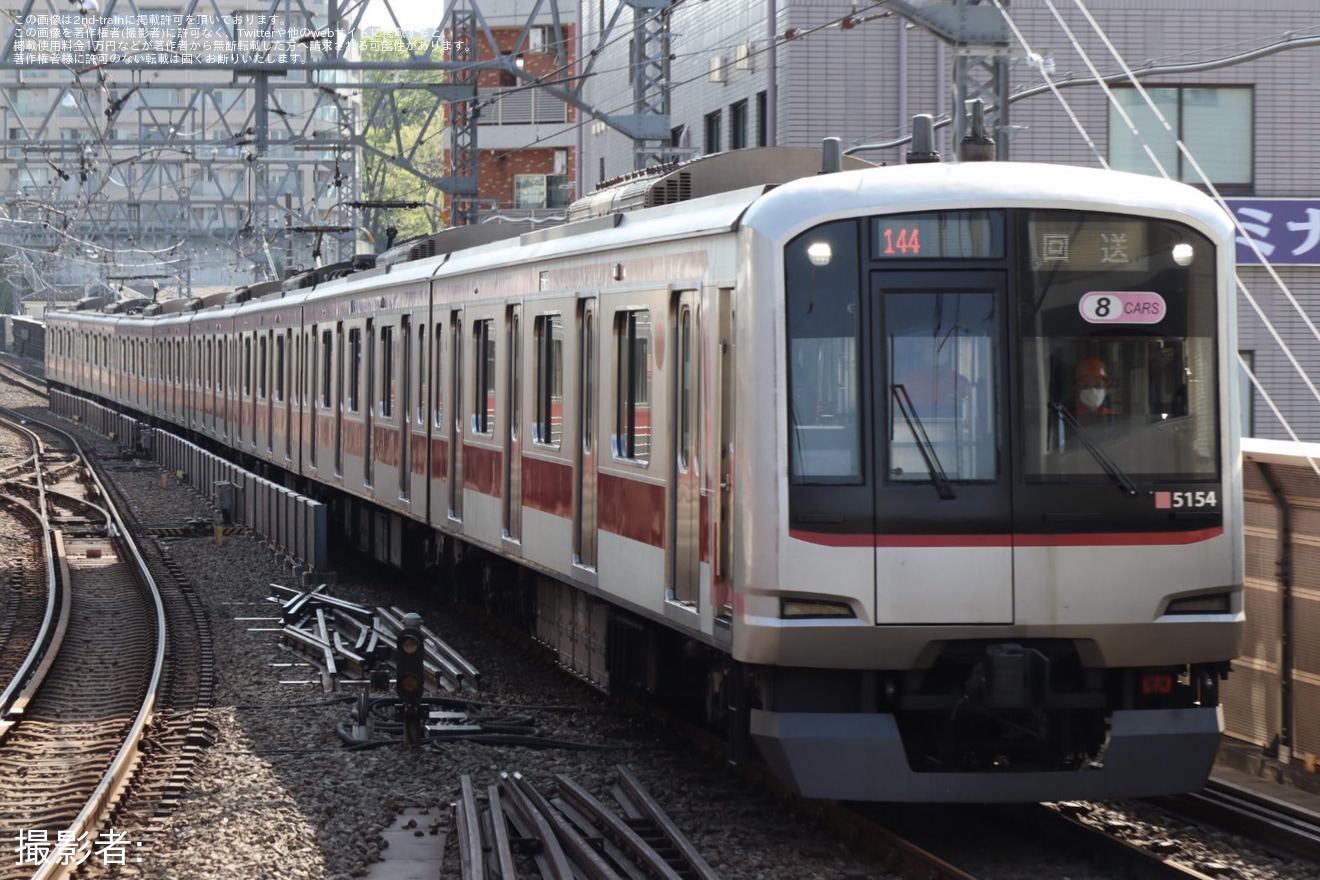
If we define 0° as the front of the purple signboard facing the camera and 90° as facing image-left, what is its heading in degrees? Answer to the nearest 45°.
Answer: approximately 0°

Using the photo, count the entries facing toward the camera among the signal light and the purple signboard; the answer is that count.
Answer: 2

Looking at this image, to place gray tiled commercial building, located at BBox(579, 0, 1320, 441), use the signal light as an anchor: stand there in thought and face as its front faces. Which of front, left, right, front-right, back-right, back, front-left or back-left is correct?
back-left

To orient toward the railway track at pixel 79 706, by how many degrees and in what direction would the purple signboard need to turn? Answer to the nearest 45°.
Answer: approximately 45° to its right

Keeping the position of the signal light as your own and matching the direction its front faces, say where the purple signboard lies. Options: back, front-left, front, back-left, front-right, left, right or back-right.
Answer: back-left
